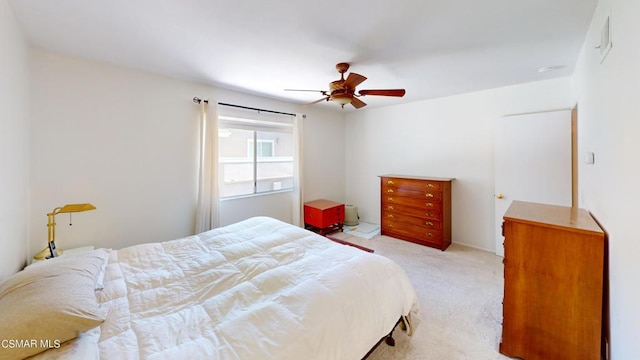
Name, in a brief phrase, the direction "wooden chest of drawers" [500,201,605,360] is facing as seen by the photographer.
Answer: facing to the left of the viewer

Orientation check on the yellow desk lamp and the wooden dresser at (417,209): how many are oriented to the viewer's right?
1

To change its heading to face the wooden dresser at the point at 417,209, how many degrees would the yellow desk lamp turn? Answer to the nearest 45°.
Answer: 0° — it already faces it

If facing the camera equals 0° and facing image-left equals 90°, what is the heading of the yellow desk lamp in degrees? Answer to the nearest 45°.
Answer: approximately 270°

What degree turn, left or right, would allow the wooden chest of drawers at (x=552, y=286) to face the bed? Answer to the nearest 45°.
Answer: approximately 45° to its left

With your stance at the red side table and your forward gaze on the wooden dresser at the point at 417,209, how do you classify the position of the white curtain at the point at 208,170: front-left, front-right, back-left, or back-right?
back-right

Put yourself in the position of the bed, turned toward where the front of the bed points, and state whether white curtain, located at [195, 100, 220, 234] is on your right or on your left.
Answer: on your left
